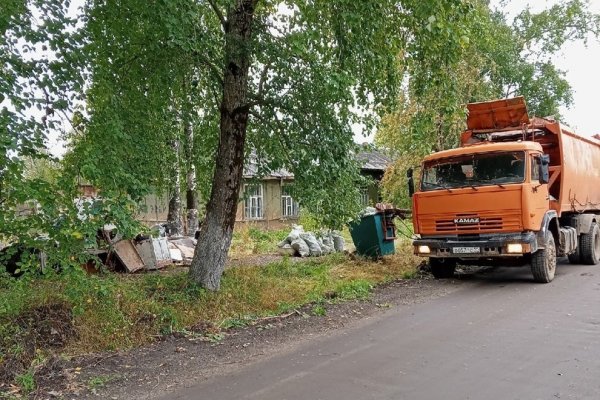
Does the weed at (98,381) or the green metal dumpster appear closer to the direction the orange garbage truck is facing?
the weed

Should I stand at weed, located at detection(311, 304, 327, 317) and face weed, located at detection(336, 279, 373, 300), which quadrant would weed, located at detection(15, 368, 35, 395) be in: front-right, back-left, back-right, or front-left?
back-left

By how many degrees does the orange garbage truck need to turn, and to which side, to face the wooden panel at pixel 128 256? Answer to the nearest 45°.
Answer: approximately 45° to its right

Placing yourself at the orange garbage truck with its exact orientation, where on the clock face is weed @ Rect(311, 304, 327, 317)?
The weed is roughly at 12 o'clock from the orange garbage truck.

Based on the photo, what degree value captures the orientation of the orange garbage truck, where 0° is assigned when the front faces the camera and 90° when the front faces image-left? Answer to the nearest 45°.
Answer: approximately 45°

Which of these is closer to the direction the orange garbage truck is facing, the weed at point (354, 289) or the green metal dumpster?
the weed

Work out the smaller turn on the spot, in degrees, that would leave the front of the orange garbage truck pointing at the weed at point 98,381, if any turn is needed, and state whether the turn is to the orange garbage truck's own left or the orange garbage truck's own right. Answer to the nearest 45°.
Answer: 0° — it already faces it

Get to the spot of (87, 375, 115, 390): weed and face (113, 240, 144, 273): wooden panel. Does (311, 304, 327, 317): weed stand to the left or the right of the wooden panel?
right

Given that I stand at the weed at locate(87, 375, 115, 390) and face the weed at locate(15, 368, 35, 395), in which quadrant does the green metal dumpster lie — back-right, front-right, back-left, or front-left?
back-right

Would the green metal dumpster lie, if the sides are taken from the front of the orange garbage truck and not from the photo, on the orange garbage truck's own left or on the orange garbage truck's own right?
on the orange garbage truck's own right

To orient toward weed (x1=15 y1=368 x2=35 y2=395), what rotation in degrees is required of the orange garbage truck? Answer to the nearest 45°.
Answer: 0° — it already faces it
